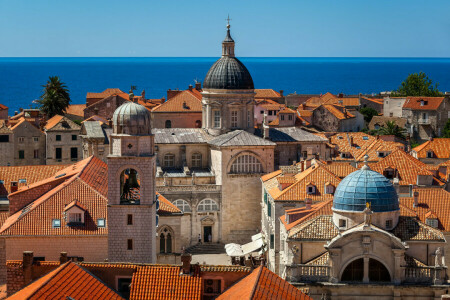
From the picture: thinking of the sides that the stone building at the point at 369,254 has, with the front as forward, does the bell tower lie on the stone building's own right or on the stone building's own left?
on the stone building's own right

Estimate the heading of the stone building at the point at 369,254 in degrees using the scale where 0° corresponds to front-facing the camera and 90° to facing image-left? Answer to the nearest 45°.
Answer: approximately 0°
